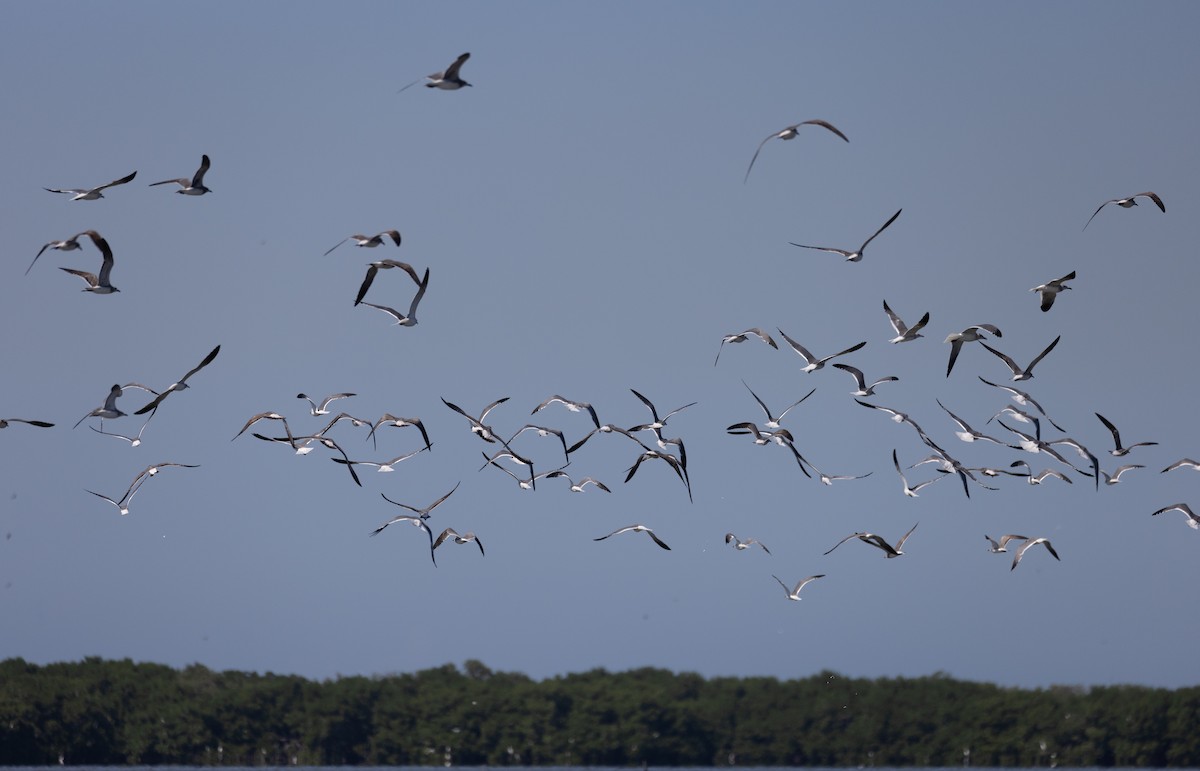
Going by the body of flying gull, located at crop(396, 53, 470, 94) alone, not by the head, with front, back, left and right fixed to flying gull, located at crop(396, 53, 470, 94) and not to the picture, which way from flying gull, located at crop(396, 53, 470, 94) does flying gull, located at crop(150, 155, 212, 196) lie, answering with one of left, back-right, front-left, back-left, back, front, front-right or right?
back-left

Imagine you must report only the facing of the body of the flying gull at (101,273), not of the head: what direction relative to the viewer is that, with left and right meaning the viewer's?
facing to the right of the viewer

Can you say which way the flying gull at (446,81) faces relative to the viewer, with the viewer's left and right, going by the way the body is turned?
facing to the right of the viewer
